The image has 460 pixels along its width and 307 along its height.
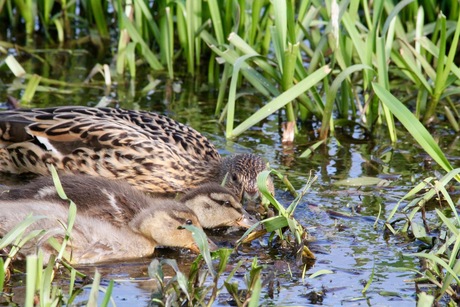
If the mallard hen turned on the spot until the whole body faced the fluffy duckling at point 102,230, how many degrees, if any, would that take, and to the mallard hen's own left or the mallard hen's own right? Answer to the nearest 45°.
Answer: approximately 90° to the mallard hen's own right

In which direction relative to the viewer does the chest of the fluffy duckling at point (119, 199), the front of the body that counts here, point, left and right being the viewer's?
facing to the right of the viewer

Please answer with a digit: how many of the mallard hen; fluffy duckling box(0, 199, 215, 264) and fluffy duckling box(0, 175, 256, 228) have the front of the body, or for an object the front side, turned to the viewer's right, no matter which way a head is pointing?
3

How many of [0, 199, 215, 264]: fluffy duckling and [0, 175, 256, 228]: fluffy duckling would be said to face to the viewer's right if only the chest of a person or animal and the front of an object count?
2

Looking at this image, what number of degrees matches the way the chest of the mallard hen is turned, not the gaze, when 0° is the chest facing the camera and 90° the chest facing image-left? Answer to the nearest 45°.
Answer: approximately 270°

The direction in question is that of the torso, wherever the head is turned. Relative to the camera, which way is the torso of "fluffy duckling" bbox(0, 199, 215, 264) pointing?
to the viewer's right

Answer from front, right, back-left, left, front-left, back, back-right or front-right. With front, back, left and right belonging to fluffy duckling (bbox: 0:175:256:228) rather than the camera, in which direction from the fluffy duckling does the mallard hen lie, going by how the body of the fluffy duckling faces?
left

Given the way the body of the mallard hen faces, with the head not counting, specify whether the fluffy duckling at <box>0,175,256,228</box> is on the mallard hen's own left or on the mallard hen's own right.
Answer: on the mallard hen's own right
